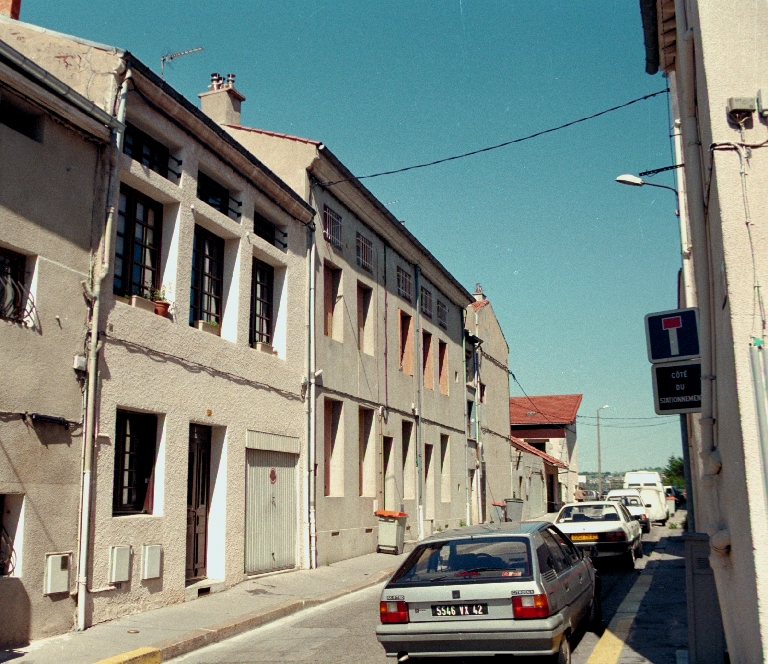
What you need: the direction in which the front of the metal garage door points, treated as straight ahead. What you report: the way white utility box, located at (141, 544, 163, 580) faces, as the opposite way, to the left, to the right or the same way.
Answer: the same way

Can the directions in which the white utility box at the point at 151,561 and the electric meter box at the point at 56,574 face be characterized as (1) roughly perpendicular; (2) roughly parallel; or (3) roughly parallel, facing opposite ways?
roughly parallel

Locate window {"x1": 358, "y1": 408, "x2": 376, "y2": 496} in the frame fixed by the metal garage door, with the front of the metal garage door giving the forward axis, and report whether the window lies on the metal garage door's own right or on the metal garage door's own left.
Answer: on the metal garage door's own left

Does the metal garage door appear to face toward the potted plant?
no

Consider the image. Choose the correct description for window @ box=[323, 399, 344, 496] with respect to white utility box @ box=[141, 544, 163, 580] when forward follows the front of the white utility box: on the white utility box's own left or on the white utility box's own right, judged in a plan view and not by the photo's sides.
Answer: on the white utility box's own left

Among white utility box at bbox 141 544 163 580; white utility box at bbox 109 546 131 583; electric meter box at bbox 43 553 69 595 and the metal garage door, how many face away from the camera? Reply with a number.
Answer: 0

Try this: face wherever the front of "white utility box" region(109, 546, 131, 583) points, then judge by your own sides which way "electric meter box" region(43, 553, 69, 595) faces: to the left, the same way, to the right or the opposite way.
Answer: the same way

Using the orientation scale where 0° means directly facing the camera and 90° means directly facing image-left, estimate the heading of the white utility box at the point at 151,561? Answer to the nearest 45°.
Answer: approximately 315°

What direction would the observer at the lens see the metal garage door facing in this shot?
facing the viewer and to the right of the viewer

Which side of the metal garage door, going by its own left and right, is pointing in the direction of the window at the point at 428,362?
left

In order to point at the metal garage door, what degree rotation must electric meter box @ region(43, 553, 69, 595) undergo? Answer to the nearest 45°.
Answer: approximately 90° to its left

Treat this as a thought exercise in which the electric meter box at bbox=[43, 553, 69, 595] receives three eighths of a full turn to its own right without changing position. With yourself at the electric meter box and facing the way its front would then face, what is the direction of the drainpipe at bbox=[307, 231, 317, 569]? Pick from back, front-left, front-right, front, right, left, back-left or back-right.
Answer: back-right

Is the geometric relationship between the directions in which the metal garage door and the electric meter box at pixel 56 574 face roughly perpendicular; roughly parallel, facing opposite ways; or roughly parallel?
roughly parallel

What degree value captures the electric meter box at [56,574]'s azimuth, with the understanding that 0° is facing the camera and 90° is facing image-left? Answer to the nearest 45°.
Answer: approximately 315°

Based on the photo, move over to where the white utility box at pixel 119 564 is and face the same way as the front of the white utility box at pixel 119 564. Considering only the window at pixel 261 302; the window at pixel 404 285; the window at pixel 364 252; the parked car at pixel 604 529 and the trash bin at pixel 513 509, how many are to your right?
0

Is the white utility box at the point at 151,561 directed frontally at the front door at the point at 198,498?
no

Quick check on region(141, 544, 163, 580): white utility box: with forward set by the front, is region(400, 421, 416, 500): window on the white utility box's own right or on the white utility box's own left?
on the white utility box's own left

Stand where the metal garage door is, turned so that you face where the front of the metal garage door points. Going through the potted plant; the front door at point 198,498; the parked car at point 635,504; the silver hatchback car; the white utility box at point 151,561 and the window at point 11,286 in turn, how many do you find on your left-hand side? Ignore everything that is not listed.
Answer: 1

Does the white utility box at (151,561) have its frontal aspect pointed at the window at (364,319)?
no
